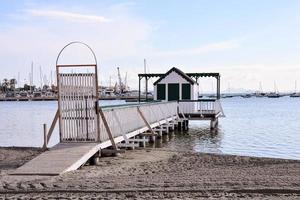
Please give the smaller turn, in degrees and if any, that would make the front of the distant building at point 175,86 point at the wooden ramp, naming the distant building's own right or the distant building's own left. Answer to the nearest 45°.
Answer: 0° — it already faces it

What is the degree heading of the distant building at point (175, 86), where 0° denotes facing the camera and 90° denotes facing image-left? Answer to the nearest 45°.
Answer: approximately 0°

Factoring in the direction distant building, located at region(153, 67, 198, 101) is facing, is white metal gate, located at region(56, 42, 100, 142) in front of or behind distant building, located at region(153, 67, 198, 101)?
in front
